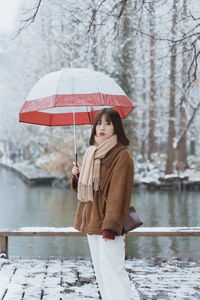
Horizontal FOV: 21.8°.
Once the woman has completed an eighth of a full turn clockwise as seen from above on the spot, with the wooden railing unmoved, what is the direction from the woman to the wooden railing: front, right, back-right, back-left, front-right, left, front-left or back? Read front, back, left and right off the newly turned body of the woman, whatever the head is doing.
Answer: right

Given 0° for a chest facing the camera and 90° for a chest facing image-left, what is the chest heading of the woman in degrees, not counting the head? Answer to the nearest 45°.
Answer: approximately 45°
